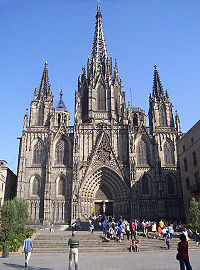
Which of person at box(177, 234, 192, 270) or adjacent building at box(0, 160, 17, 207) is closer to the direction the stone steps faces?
the person

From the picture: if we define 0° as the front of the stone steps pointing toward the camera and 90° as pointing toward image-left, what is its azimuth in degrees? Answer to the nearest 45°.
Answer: approximately 0°

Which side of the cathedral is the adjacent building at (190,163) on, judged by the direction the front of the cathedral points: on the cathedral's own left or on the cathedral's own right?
on the cathedral's own left

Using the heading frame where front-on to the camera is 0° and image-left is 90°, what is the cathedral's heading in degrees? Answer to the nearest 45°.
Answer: approximately 0°

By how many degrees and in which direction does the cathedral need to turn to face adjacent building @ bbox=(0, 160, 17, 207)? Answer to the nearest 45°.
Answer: approximately 90° to its right

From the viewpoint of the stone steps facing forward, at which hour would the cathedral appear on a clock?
The cathedral is roughly at 6 o'clock from the stone steps.

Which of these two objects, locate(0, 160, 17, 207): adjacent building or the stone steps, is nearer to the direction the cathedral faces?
the stone steps

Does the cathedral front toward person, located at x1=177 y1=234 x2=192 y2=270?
yes

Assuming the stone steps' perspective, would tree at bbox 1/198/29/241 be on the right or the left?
on its right
